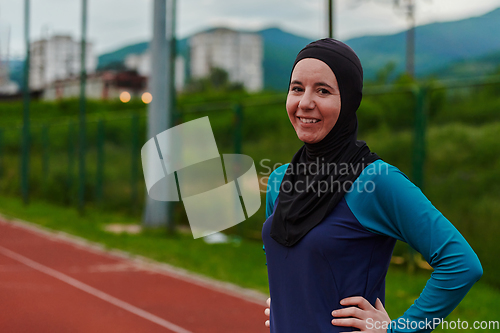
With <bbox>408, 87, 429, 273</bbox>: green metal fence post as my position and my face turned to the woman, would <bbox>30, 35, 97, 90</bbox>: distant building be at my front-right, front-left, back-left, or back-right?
back-right

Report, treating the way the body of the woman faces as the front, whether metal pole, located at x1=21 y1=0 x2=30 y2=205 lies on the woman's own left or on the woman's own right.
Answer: on the woman's own right

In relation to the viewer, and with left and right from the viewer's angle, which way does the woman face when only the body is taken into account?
facing the viewer and to the left of the viewer

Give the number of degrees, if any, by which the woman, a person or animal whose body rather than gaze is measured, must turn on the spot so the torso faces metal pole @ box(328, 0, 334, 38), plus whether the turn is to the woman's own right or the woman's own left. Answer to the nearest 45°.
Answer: approximately 135° to the woman's own right

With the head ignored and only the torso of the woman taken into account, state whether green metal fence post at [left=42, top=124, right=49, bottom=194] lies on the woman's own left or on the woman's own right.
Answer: on the woman's own right

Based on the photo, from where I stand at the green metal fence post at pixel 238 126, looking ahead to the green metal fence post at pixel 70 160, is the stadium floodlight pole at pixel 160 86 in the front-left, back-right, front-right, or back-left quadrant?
front-left

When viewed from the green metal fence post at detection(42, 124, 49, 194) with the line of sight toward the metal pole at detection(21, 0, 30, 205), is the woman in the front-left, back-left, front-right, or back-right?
front-left

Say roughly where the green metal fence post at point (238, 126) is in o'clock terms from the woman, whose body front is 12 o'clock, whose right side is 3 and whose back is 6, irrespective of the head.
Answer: The green metal fence post is roughly at 4 o'clock from the woman.
